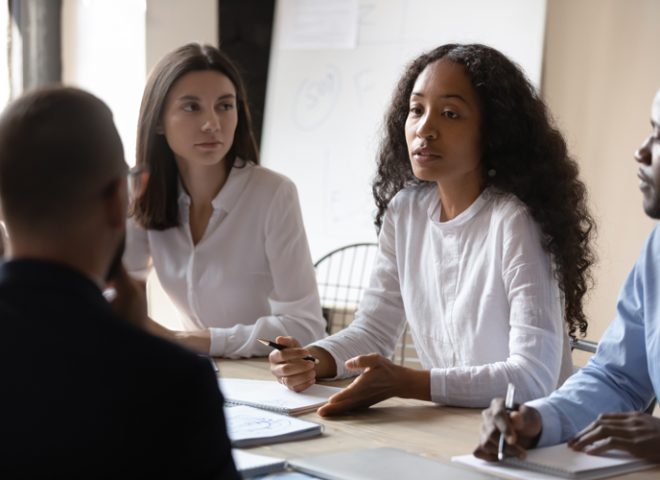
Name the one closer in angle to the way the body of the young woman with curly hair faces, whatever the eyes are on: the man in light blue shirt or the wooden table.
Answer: the wooden table

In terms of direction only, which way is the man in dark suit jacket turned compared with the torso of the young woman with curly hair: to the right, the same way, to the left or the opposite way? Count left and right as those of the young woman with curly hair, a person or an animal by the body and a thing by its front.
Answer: the opposite way

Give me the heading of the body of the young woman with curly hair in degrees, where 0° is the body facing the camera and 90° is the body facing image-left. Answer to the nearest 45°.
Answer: approximately 45°

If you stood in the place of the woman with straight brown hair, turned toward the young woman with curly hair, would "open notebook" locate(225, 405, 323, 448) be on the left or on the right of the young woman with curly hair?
right

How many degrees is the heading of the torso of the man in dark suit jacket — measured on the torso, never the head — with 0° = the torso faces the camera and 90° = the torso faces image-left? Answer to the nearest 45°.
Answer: approximately 225°

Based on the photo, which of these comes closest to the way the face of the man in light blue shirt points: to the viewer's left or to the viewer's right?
to the viewer's left

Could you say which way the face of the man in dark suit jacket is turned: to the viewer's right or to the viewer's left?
to the viewer's right

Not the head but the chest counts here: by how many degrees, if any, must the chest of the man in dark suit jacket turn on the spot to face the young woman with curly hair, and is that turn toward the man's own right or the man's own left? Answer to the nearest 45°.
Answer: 0° — they already face them
